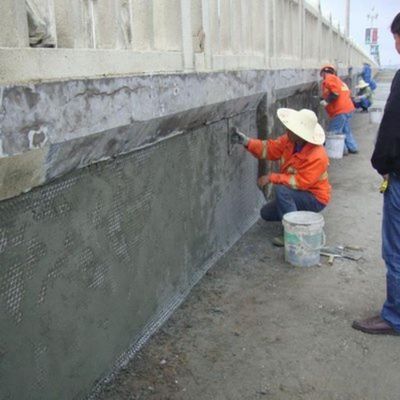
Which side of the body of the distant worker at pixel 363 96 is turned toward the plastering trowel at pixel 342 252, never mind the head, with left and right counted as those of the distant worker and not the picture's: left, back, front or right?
left

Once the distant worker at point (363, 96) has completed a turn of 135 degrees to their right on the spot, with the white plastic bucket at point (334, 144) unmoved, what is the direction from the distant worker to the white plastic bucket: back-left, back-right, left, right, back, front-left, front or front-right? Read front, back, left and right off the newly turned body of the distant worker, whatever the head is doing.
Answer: back-right

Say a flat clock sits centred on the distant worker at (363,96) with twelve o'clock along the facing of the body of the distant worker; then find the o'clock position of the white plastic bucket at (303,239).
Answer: The white plastic bucket is roughly at 9 o'clock from the distant worker.

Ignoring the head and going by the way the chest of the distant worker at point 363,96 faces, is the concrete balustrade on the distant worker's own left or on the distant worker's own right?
on the distant worker's own left

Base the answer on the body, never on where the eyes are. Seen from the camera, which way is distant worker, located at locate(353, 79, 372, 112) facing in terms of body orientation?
to the viewer's left

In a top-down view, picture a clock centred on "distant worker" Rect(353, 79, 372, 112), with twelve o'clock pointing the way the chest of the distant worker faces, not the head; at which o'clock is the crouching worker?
The crouching worker is roughly at 9 o'clock from the distant worker.

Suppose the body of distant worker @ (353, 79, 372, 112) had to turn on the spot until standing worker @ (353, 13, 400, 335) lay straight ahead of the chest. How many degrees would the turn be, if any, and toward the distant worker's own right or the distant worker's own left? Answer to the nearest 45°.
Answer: approximately 90° to the distant worker's own left
